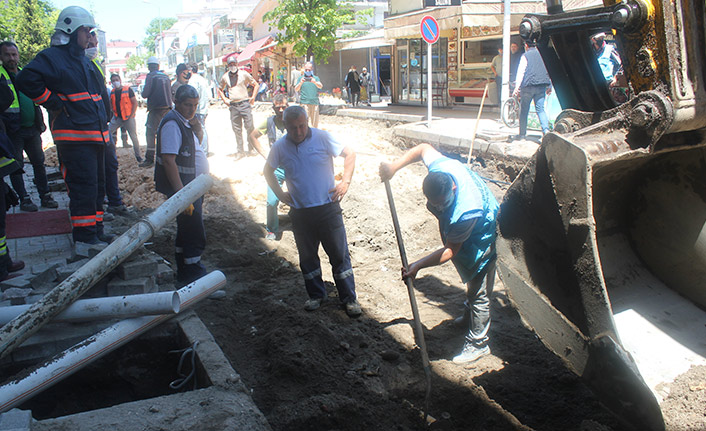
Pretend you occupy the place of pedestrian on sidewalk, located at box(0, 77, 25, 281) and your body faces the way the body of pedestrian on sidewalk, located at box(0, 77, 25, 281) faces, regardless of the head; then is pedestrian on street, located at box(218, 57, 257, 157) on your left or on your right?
on your left

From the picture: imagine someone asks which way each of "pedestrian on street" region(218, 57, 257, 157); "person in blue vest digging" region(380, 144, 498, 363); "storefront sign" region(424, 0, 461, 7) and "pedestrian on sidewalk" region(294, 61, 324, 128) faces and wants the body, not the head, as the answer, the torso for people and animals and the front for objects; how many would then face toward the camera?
3

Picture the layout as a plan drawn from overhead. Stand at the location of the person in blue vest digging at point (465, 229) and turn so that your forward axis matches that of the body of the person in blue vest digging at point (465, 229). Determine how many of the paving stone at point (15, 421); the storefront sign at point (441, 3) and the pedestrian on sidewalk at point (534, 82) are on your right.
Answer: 2

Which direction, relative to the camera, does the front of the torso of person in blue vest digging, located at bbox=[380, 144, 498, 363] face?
to the viewer's left
